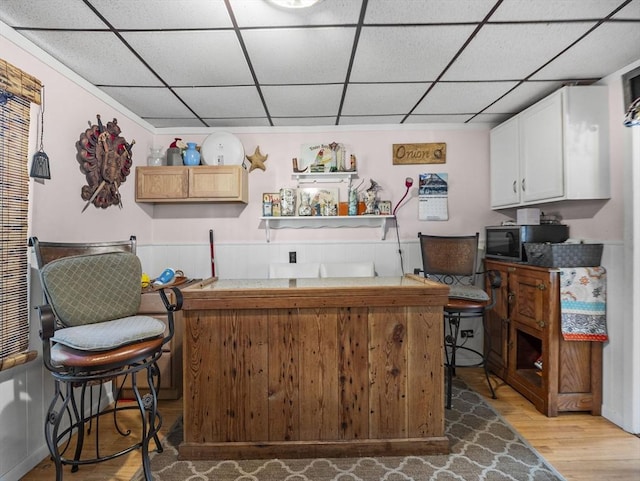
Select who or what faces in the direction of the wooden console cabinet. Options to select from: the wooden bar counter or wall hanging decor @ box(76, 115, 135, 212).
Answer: the wall hanging decor

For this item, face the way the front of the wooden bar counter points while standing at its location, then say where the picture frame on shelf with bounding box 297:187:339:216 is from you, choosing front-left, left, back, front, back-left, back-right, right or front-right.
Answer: back

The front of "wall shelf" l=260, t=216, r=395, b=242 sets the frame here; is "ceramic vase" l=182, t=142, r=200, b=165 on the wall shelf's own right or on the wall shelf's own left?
on the wall shelf's own right

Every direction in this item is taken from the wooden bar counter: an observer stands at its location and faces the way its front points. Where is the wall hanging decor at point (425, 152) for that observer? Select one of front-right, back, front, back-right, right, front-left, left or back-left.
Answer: back-left

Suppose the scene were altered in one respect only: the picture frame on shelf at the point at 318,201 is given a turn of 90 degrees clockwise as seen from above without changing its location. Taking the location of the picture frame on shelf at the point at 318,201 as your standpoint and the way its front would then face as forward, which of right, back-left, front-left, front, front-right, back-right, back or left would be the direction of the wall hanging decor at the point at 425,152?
back

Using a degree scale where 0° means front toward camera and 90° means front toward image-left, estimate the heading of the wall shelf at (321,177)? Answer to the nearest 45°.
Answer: approximately 0°

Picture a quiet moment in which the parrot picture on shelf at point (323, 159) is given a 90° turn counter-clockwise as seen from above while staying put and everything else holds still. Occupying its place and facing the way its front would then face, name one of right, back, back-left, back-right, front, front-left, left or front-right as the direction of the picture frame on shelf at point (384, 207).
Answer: front
